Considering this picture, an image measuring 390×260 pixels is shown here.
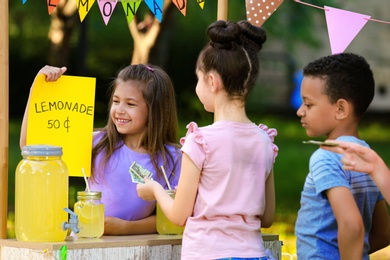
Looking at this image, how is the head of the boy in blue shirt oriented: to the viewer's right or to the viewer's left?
to the viewer's left

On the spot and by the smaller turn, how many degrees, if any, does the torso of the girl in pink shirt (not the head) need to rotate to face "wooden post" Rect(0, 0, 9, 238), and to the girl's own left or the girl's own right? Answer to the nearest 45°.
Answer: approximately 45° to the girl's own left

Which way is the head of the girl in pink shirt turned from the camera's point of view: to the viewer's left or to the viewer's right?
to the viewer's left

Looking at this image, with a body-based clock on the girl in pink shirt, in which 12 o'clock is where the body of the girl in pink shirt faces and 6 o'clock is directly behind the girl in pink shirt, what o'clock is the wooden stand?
The wooden stand is roughly at 11 o'clock from the girl in pink shirt.

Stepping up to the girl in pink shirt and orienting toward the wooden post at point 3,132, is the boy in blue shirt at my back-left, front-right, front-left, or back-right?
back-right

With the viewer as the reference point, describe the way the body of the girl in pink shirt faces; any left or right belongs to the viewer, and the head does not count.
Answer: facing away from the viewer and to the left of the viewer

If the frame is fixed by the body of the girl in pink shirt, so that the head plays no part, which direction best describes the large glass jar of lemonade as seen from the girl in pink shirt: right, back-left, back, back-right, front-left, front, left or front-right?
front-left

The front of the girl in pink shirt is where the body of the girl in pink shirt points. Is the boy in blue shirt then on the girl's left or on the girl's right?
on the girl's right

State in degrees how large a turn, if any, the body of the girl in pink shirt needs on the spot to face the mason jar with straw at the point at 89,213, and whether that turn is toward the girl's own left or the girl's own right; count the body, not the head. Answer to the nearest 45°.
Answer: approximately 45° to the girl's own left
